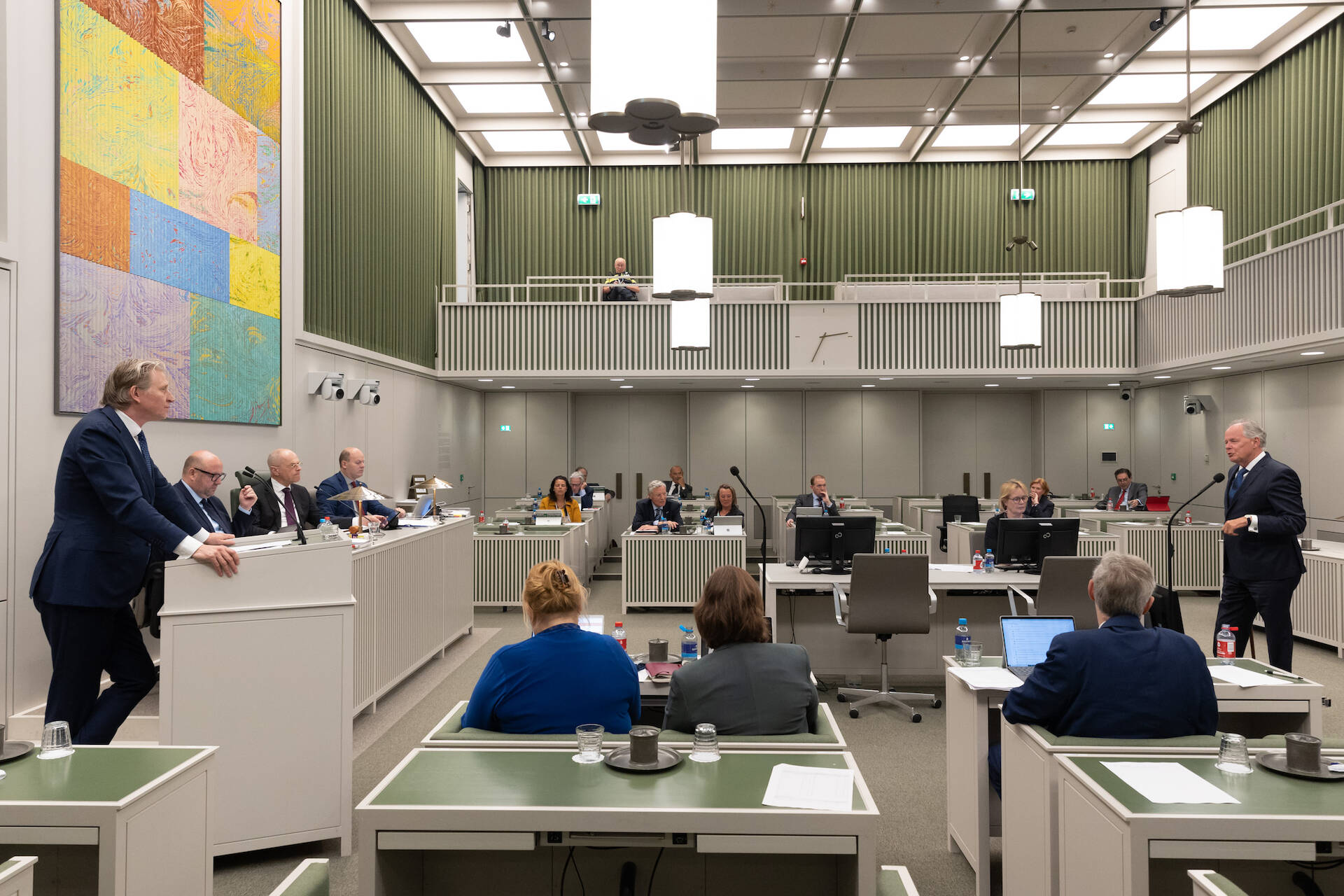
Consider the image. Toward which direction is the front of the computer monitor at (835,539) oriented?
away from the camera

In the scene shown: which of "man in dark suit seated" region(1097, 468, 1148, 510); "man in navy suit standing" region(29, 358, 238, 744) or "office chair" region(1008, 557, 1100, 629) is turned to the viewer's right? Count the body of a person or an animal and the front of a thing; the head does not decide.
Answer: the man in navy suit standing

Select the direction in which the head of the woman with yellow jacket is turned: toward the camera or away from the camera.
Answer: toward the camera

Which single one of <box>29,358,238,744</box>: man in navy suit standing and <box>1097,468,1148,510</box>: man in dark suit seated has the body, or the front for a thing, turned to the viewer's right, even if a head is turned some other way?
the man in navy suit standing

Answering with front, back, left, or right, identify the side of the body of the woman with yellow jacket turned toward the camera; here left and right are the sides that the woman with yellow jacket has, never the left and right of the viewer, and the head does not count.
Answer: front

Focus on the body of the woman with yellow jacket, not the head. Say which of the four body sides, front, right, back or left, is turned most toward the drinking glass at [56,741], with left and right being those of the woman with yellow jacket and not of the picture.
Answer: front

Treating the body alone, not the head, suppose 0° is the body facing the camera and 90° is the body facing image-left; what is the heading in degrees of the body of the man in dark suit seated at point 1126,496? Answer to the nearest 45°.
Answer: approximately 45°

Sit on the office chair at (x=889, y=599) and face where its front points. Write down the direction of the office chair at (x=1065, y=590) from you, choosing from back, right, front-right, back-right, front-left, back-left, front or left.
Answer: right

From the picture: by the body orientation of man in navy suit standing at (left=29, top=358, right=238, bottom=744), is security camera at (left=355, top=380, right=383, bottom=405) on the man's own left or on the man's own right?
on the man's own left

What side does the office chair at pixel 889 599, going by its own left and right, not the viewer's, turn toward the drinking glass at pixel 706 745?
back

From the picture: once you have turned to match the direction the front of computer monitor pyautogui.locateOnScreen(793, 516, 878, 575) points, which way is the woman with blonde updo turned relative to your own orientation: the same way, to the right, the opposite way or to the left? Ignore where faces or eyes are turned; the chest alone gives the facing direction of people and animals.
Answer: the same way

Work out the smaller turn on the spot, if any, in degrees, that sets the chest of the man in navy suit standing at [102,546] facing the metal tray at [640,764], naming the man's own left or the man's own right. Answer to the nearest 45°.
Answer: approximately 45° to the man's own right

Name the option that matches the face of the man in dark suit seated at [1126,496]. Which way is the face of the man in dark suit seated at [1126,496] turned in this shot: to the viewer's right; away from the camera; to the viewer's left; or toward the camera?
toward the camera

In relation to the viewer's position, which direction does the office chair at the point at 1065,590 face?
facing away from the viewer and to the left of the viewer

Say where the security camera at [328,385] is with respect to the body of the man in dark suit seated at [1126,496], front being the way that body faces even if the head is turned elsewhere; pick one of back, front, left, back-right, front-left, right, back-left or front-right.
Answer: front

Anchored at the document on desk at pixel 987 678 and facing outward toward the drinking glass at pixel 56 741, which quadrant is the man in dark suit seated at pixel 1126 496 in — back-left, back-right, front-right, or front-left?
back-right
